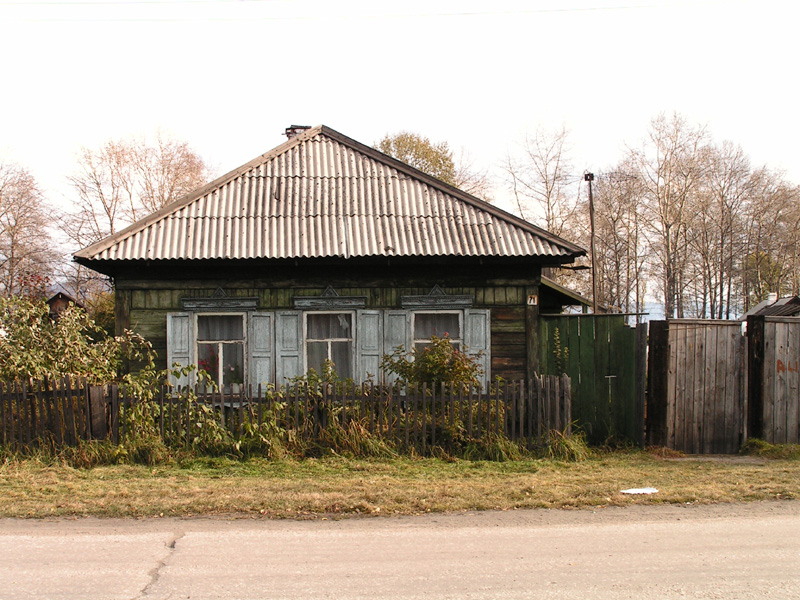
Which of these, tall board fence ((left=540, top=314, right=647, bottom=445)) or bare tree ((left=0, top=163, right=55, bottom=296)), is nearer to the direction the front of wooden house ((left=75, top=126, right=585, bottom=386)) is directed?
the tall board fence

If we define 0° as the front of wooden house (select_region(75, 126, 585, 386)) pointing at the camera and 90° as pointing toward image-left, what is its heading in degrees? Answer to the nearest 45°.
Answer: approximately 0°

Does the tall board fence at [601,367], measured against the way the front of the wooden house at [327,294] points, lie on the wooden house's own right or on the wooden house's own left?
on the wooden house's own left

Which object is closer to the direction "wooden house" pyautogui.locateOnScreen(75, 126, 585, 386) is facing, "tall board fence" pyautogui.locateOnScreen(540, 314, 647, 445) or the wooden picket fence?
the wooden picket fence

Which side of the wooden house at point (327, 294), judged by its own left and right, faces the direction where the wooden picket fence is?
front

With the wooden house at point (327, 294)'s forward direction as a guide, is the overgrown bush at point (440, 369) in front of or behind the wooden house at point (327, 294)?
in front
